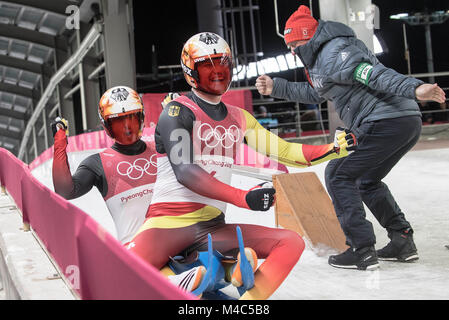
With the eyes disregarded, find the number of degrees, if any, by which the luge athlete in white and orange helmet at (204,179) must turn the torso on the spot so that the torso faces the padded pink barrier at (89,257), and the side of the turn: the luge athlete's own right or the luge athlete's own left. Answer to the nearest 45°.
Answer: approximately 90° to the luge athlete's own right

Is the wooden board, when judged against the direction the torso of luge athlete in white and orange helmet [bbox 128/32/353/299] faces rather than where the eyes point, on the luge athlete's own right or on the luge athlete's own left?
on the luge athlete's own left

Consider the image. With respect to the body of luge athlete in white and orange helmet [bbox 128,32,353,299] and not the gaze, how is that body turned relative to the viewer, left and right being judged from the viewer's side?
facing the viewer and to the right of the viewer
